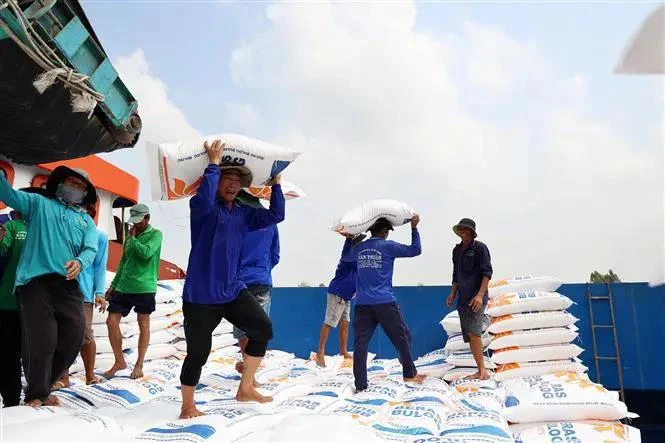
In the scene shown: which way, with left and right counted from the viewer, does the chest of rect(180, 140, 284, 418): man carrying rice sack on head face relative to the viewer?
facing the viewer and to the right of the viewer

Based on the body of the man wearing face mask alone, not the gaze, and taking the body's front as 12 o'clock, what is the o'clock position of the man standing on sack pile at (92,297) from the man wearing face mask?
The man standing on sack pile is roughly at 8 o'clock from the man wearing face mask.

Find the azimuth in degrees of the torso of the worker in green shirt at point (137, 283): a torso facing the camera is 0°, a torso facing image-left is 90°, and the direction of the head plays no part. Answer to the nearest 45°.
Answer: approximately 45°

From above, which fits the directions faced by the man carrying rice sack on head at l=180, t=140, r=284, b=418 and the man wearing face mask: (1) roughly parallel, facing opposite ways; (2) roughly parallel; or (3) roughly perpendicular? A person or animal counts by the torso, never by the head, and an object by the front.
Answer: roughly parallel

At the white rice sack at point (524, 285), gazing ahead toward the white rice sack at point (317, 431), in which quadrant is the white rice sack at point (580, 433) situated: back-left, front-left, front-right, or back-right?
front-left

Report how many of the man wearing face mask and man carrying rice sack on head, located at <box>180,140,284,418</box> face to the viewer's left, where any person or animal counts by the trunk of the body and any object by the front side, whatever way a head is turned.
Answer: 0

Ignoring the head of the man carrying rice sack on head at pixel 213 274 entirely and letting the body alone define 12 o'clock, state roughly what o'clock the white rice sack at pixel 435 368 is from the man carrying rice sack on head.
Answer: The white rice sack is roughly at 9 o'clock from the man carrying rice sack on head.

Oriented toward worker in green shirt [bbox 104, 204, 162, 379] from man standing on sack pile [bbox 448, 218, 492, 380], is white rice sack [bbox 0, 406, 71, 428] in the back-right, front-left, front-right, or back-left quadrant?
front-left

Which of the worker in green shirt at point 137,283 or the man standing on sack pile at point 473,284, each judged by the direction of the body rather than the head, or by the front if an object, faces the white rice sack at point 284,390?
the man standing on sack pile

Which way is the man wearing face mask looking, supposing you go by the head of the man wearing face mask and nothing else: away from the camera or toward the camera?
toward the camera

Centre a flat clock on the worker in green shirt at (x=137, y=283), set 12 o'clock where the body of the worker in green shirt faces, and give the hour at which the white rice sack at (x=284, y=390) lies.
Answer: The white rice sack is roughly at 9 o'clock from the worker in green shirt.

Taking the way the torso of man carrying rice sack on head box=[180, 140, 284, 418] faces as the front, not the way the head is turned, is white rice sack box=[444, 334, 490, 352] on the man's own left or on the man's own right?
on the man's own left

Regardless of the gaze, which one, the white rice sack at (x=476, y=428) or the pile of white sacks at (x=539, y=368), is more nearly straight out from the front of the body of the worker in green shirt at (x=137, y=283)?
the white rice sack

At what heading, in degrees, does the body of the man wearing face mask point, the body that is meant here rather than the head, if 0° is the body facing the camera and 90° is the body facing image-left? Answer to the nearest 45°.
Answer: approximately 315°

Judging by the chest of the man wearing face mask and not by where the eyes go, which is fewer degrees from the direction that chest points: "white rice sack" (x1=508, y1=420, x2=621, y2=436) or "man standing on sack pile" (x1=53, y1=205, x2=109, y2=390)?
the white rice sack

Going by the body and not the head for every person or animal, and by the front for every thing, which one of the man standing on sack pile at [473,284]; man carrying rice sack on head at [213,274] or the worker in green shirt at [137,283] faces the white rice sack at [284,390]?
the man standing on sack pile

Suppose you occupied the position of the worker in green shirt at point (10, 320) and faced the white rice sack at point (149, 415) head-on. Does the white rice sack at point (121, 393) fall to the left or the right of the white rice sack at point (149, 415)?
left
